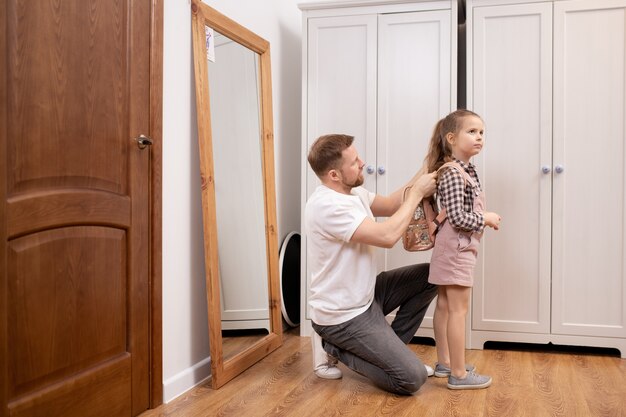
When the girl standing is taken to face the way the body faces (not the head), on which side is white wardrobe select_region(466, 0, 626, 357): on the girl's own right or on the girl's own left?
on the girl's own left

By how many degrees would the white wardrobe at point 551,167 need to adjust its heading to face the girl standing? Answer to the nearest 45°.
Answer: approximately 45° to its right

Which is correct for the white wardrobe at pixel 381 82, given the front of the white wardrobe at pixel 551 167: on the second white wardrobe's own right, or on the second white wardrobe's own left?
on the second white wardrobe's own right

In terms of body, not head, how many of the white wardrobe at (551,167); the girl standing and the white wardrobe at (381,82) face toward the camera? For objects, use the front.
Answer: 2

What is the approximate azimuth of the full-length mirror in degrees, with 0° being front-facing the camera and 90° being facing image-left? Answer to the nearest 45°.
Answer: approximately 315°

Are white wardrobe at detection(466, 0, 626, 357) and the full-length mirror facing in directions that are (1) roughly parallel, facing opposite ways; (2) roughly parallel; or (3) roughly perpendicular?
roughly perpendicular

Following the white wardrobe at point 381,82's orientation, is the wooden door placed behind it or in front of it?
in front

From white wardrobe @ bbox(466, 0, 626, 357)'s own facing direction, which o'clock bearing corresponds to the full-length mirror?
The full-length mirror is roughly at 2 o'clock from the white wardrobe.

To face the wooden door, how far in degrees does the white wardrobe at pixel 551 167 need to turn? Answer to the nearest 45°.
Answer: approximately 45° to its right

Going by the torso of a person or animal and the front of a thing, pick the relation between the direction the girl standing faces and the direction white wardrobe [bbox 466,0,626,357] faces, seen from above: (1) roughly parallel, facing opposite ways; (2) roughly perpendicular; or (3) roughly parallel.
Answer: roughly perpendicular

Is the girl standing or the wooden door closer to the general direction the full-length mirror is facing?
the girl standing

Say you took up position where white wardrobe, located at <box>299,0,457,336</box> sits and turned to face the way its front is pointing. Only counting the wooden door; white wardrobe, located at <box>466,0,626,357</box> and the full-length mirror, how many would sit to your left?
1

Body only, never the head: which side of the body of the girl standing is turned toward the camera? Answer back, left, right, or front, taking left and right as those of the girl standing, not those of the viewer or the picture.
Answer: right

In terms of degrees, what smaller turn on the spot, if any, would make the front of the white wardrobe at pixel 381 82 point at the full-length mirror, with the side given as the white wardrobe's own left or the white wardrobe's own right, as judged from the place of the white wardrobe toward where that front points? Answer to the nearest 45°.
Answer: approximately 45° to the white wardrobe's own right
